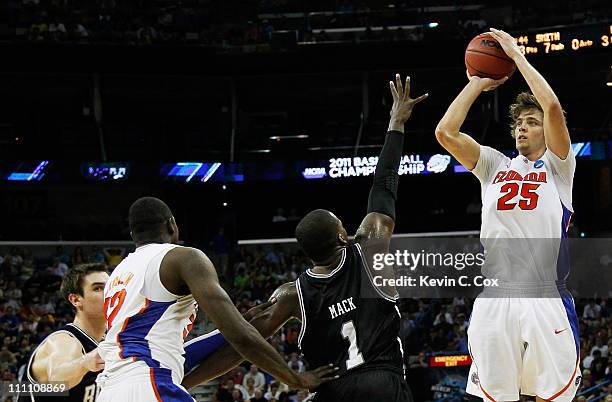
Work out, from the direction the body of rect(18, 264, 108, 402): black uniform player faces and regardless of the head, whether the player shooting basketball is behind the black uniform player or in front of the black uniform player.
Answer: in front

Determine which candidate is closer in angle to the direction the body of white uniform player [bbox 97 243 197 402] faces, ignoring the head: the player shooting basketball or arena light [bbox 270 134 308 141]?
the player shooting basketball

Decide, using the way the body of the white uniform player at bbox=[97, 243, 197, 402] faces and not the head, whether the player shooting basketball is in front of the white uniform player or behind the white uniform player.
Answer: in front

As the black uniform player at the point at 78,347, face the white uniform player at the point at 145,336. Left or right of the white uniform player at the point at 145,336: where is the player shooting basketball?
left

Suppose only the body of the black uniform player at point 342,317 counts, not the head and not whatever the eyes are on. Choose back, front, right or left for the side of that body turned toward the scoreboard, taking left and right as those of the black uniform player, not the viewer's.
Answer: front

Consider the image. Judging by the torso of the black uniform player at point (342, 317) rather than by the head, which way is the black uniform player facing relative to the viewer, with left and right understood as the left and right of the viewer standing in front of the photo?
facing away from the viewer

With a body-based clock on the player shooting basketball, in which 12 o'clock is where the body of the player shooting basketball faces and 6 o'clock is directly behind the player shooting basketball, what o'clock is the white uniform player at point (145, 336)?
The white uniform player is roughly at 2 o'clock from the player shooting basketball.

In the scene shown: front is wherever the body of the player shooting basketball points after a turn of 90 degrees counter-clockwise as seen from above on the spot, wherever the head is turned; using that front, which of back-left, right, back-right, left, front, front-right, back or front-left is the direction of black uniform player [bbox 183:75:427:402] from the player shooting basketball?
back-right

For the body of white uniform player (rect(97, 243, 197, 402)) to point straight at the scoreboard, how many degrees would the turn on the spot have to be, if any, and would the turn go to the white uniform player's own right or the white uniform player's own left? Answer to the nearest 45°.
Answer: approximately 45° to the white uniform player's own left

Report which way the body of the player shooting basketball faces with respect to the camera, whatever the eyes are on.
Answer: toward the camera

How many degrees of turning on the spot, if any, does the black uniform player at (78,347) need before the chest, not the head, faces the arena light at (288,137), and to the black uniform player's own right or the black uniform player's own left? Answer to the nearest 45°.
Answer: approximately 135° to the black uniform player's own left

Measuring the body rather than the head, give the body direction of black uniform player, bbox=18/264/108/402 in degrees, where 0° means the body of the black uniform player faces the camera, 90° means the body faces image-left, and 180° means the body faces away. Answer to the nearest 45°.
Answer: approximately 315°
